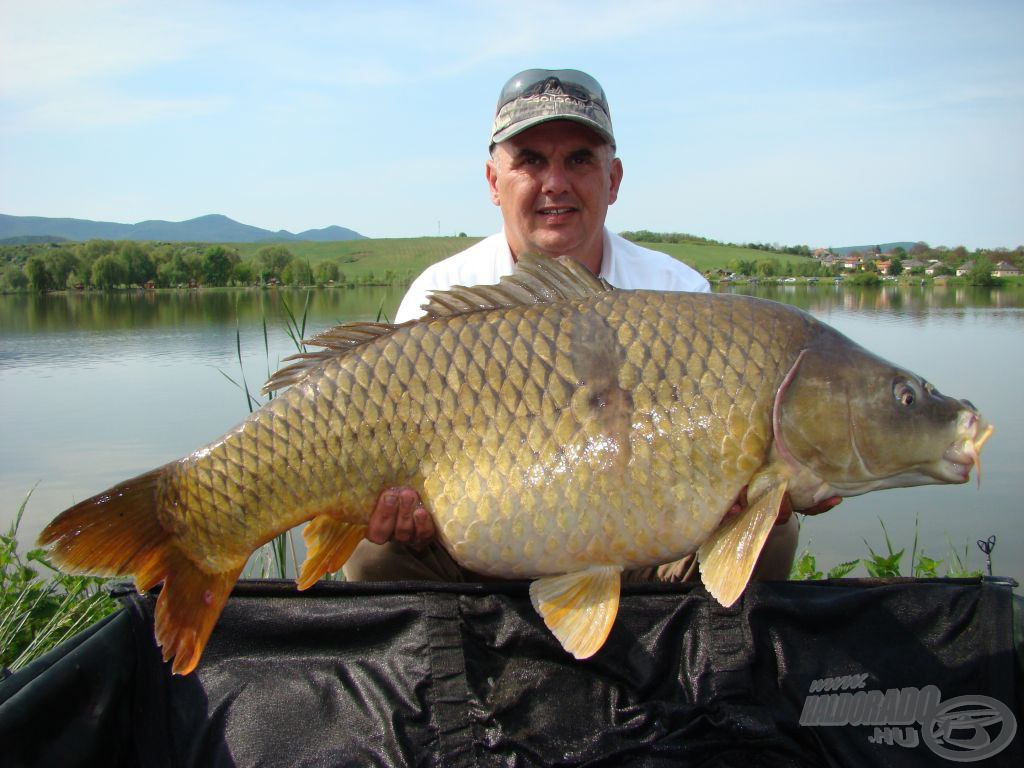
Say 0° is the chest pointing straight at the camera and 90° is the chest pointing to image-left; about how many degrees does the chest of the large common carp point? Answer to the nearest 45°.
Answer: approximately 270°

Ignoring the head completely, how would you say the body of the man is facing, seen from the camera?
toward the camera

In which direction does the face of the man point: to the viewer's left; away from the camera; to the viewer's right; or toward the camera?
toward the camera

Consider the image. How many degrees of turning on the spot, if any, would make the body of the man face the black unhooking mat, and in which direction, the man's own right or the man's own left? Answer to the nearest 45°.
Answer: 0° — they already face it
